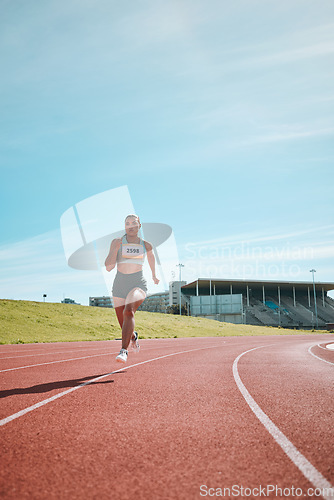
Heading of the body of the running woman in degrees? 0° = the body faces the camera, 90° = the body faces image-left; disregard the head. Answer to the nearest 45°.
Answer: approximately 0°
